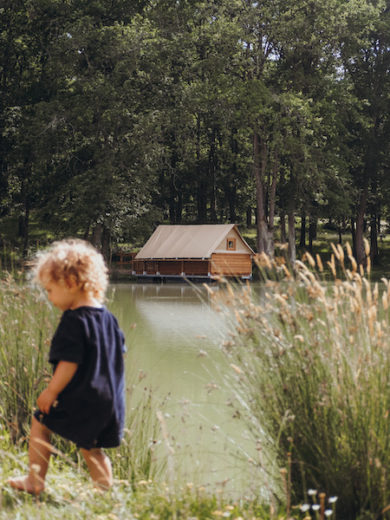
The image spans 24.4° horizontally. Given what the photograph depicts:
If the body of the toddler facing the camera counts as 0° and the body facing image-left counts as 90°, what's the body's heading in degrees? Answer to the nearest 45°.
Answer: approximately 135°

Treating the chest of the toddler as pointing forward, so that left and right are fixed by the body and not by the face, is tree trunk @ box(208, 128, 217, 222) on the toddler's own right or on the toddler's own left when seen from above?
on the toddler's own right

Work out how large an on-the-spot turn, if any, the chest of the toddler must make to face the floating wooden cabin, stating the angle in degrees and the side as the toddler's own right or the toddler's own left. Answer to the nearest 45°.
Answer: approximately 45° to the toddler's own right

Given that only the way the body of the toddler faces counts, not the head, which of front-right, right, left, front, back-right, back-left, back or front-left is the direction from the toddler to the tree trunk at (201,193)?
front-right

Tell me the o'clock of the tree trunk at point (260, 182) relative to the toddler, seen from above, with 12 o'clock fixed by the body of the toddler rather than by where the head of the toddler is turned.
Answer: The tree trunk is roughly at 2 o'clock from the toddler.

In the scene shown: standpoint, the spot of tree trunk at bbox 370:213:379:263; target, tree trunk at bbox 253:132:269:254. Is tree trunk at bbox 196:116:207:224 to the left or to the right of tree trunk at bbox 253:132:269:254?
right

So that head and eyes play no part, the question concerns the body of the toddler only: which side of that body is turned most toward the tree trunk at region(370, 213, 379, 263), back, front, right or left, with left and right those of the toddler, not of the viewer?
right

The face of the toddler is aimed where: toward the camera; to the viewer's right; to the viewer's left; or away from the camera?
to the viewer's left
